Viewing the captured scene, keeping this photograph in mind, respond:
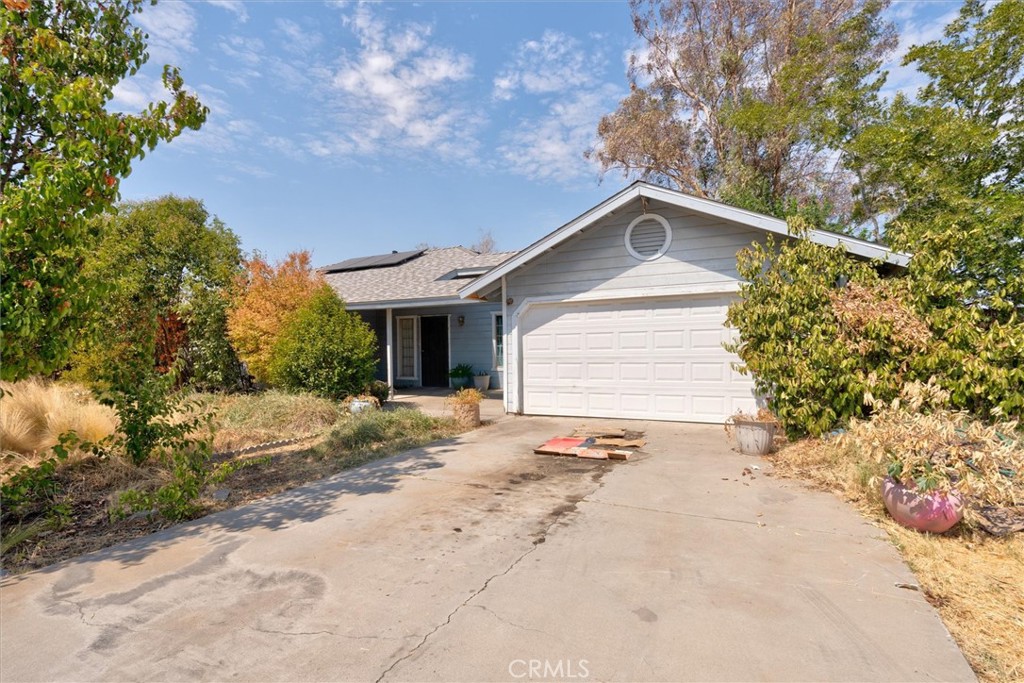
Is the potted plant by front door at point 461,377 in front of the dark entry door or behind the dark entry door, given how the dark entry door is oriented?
in front

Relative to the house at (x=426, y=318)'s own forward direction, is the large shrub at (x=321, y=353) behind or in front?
in front

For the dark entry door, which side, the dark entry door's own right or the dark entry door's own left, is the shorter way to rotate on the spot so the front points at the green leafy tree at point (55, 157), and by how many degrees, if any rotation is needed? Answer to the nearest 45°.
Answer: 0° — it already faces it

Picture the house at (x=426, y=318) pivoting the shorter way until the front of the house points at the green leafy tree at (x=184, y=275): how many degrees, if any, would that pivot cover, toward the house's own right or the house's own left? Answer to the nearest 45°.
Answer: approximately 45° to the house's own right

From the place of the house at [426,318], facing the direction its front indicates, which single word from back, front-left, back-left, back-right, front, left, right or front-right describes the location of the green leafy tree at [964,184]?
front-left
